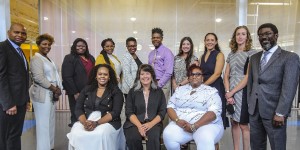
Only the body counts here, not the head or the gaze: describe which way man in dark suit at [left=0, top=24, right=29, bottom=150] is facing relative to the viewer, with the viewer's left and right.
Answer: facing the viewer and to the right of the viewer

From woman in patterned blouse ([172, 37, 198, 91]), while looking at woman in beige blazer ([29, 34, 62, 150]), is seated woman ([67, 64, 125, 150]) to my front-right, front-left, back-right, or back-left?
front-left

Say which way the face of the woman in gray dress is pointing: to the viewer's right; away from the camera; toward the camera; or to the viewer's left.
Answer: toward the camera

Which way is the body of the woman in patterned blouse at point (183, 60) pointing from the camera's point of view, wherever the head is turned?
toward the camera

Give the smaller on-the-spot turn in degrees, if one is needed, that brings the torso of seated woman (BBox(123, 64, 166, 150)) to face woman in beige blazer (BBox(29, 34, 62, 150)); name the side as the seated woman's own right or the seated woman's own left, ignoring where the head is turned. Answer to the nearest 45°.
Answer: approximately 90° to the seated woman's own right

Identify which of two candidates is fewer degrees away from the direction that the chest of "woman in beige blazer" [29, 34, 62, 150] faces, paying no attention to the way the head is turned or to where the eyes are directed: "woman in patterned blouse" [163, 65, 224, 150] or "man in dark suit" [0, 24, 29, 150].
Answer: the woman in patterned blouse

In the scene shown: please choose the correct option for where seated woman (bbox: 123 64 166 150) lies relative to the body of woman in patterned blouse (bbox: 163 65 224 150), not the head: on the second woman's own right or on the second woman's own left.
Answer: on the second woman's own right

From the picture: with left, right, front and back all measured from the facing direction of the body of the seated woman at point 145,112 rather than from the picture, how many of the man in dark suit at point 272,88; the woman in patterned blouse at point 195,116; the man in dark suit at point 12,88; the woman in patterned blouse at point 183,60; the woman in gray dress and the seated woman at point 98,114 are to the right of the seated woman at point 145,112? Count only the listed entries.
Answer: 2

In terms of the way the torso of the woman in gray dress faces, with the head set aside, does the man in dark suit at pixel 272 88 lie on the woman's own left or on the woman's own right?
on the woman's own left

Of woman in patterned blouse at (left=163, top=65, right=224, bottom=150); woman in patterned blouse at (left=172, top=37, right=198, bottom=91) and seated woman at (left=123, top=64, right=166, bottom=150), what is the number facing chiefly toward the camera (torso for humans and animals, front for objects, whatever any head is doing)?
3

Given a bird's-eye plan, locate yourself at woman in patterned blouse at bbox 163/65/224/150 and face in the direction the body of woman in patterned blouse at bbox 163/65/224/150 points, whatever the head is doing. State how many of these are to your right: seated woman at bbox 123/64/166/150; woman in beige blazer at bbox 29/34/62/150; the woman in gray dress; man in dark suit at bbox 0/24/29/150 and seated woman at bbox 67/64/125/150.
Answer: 4

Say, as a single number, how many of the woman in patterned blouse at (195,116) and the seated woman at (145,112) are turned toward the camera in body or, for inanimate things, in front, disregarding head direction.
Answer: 2

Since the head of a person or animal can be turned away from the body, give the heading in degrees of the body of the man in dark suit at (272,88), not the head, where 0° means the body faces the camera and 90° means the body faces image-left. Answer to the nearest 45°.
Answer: approximately 45°

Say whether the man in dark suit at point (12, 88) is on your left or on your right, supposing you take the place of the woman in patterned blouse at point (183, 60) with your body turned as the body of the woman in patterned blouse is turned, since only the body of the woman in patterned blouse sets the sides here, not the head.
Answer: on your right

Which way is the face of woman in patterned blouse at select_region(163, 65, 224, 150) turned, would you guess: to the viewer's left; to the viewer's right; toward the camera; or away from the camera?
toward the camera
